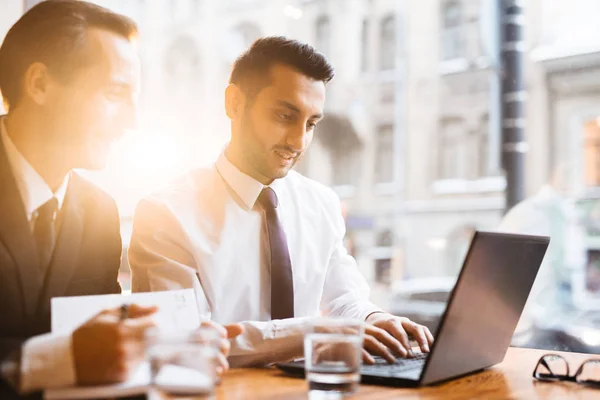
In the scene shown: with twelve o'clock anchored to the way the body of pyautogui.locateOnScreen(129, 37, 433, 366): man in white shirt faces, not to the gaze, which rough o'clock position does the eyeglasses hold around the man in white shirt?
The eyeglasses is roughly at 12 o'clock from the man in white shirt.

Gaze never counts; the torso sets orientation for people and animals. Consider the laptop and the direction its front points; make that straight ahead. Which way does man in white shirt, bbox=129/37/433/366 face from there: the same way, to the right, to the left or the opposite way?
the opposite way

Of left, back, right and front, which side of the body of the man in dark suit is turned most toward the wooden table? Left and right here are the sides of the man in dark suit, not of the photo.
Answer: front

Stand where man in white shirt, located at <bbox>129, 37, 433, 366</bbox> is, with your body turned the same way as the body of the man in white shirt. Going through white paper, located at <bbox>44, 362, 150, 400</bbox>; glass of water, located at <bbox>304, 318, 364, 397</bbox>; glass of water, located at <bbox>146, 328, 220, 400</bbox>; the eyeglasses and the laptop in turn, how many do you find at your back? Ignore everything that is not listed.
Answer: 0

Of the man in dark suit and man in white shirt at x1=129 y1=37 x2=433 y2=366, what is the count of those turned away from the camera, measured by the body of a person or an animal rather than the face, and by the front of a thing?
0

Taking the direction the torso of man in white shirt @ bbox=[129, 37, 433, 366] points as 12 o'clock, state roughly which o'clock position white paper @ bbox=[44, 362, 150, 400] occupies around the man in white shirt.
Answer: The white paper is roughly at 2 o'clock from the man in white shirt.

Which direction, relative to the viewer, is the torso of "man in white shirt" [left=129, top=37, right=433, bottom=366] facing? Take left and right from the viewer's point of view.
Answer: facing the viewer and to the right of the viewer

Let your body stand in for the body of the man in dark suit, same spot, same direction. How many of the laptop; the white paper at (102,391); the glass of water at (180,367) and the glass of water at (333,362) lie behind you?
0

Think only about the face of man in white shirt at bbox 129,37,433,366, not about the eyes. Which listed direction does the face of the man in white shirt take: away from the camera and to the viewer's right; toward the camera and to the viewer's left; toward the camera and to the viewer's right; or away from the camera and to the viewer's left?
toward the camera and to the viewer's right

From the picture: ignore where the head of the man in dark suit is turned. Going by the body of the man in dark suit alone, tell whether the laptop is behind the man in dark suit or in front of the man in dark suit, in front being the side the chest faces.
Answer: in front

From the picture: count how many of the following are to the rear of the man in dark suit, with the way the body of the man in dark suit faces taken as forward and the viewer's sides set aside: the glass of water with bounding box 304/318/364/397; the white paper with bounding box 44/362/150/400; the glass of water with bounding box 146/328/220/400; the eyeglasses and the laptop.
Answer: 0

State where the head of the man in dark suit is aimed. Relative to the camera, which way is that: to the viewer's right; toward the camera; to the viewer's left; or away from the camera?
to the viewer's right

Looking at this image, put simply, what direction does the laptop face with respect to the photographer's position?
facing away from the viewer and to the left of the viewer

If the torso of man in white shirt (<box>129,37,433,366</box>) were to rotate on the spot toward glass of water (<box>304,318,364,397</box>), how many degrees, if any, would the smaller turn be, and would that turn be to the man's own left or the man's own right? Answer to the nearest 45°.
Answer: approximately 45° to the man's own right
